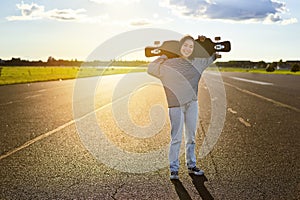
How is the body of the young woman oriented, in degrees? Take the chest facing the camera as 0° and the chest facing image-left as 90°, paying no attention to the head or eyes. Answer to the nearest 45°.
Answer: approximately 0°
